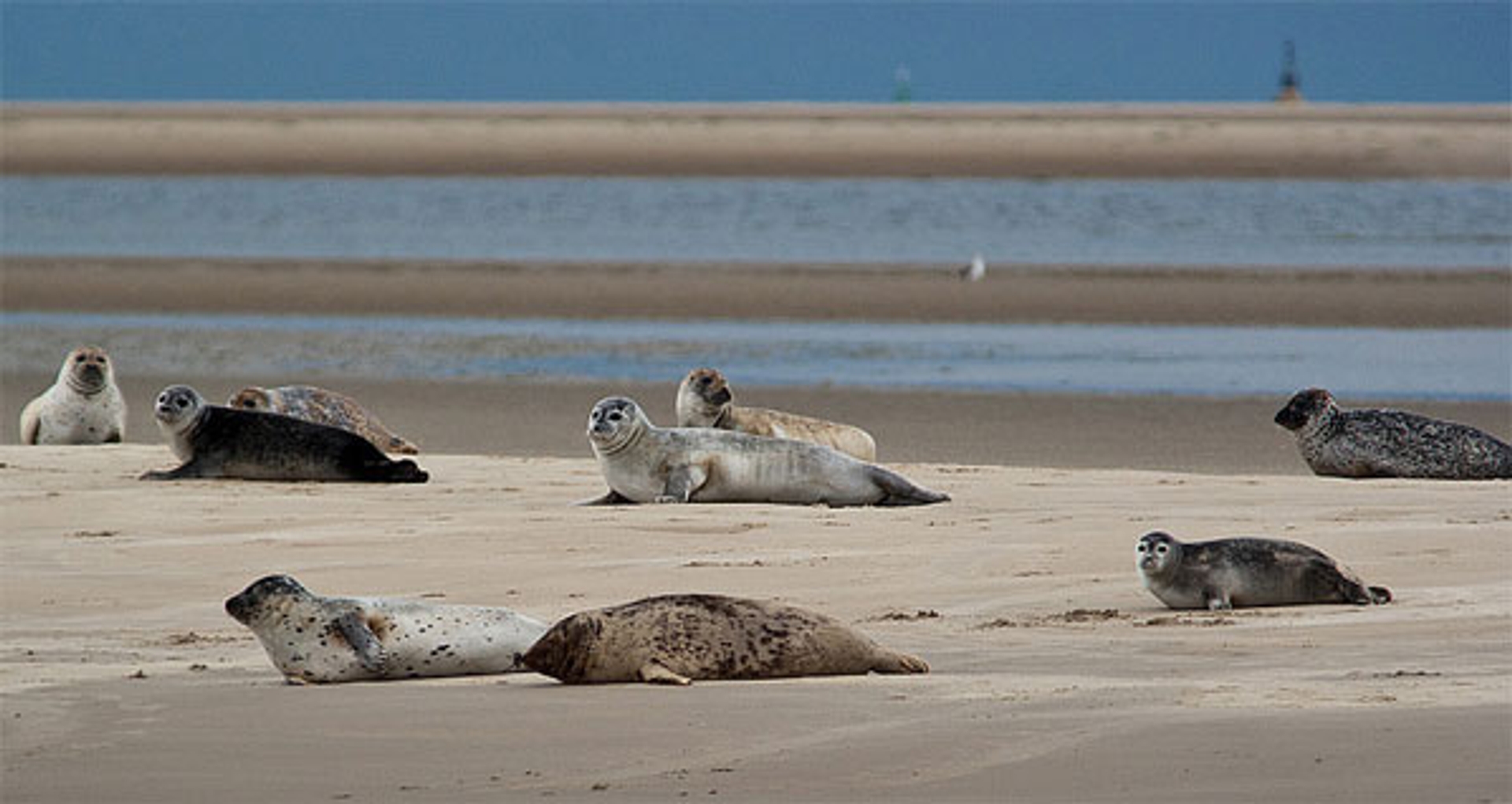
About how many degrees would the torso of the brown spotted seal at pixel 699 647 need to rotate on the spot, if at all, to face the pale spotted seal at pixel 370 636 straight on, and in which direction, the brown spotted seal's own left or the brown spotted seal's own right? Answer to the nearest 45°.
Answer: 0° — it already faces it

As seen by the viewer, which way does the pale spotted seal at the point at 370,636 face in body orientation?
to the viewer's left

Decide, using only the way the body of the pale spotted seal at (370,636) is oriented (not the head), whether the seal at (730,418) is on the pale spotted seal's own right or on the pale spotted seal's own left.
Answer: on the pale spotted seal's own right

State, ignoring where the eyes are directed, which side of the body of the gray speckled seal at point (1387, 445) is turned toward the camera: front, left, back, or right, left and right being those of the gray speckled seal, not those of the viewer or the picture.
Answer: left

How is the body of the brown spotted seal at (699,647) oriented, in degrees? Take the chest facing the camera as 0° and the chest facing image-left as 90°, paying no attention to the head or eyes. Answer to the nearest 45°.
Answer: approximately 90°

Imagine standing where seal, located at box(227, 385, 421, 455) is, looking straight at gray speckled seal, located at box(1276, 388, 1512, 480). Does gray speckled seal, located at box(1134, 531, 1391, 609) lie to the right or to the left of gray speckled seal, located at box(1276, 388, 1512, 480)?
right

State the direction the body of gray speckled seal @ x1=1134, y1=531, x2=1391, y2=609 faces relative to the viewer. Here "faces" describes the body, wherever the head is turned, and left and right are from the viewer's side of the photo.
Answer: facing to the left of the viewer
